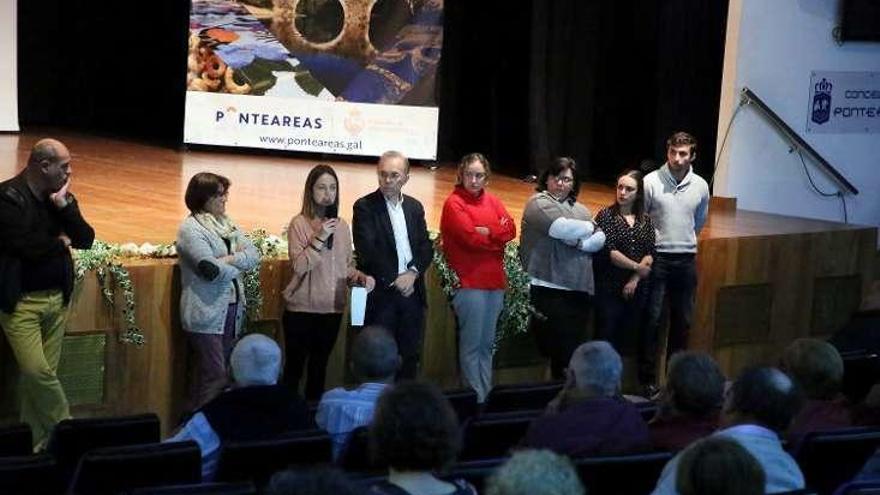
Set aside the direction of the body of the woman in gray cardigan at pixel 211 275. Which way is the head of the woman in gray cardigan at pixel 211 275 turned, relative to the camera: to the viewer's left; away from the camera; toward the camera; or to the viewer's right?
to the viewer's right

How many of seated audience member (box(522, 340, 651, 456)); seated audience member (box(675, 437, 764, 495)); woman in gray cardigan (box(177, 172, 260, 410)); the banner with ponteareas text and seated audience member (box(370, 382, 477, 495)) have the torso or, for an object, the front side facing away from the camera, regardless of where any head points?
3

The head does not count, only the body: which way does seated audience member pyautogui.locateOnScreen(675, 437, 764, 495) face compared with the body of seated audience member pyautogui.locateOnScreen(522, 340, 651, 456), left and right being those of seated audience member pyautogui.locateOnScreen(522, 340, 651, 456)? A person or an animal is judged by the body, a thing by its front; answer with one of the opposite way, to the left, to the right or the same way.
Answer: the same way

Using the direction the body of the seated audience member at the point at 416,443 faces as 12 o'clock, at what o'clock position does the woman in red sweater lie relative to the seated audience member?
The woman in red sweater is roughly at 12 o'clock from the seated audience member.

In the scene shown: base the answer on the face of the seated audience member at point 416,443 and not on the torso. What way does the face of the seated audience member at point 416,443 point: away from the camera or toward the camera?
away from the camera

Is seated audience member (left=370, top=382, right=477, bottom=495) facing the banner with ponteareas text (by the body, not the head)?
yes

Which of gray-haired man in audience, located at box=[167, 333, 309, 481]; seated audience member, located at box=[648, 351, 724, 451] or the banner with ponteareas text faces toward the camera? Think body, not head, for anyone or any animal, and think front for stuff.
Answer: the banner with ponteareas text

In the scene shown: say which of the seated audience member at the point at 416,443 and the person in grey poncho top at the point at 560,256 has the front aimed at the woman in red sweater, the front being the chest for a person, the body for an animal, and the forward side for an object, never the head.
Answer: the seated audience member

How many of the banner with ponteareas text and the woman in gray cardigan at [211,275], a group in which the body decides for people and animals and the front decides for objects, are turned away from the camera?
0

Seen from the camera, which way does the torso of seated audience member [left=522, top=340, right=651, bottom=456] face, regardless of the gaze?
away from the camera

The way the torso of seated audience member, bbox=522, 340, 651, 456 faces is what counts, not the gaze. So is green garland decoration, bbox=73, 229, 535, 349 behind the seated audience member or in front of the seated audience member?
in front

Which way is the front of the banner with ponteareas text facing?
toward the camera

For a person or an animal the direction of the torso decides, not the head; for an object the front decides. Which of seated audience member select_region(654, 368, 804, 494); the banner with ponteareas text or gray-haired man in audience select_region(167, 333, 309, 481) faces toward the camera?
the banner with ponteareas text

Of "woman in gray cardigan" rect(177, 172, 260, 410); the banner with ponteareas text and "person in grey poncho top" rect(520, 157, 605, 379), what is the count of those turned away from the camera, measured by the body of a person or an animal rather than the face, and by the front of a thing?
0

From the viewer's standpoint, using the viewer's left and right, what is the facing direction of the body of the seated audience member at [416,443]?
facing away from the viewer

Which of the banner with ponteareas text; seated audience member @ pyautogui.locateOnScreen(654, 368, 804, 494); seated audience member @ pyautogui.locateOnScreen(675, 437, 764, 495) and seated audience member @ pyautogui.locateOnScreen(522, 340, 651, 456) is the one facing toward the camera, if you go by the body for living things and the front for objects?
the banner with ponteareas text

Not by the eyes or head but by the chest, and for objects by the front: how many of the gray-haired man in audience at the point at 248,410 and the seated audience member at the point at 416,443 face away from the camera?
2

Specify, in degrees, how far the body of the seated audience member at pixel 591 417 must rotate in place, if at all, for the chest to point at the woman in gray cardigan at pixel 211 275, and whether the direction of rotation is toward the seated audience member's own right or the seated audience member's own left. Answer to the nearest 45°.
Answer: approximately 45° to the seated audience member's own left

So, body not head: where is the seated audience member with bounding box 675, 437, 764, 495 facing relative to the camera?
away from the camera

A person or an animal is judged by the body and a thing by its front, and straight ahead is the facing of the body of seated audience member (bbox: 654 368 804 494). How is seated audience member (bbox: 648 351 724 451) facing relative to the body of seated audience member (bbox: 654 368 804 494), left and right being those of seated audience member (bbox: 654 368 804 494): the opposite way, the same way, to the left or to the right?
the same way
